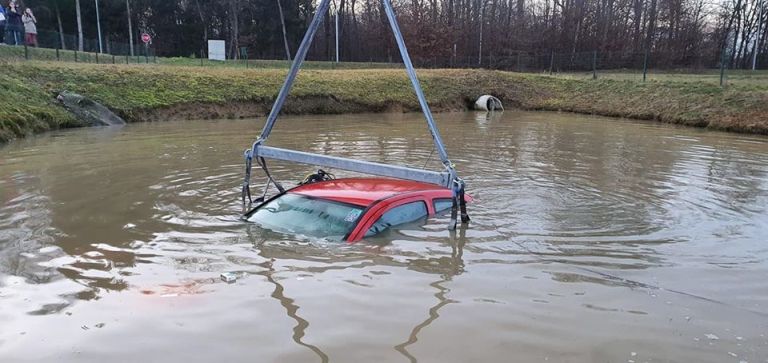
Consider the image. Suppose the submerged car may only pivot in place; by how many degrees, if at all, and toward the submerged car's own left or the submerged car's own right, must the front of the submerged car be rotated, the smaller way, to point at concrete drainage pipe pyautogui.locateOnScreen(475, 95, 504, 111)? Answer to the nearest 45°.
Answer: approximately 135° to the submerged car's own right

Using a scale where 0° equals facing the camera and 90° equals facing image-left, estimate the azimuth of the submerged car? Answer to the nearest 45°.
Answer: approximately 45°

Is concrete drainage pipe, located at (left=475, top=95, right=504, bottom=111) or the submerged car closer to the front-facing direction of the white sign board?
the submerged car

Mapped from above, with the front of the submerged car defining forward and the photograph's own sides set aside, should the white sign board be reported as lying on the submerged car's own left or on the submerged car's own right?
on the submerged car's own right

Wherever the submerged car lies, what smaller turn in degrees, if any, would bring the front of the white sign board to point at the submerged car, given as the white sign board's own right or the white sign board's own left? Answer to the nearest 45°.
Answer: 0° — it already faces it

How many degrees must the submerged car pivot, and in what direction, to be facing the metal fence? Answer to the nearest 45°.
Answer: approximately 90° to its right

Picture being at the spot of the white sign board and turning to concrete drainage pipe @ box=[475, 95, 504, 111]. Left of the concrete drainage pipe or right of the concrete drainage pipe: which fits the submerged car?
right
